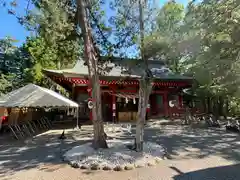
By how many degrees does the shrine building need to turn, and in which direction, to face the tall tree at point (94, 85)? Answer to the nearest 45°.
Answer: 0° — it already faces it

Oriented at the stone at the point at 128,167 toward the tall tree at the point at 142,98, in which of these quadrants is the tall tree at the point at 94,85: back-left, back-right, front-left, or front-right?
front-left

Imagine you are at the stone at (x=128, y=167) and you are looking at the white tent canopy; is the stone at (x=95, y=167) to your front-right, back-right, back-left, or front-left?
front-left

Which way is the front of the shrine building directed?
toward the camera

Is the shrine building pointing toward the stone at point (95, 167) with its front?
yes

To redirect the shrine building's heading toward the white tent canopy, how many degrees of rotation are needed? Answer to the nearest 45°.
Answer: approximately 45° to its right

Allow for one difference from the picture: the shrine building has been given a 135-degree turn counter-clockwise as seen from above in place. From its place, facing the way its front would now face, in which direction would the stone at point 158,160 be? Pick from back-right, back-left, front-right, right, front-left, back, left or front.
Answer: back-right

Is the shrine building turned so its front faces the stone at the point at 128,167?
yes

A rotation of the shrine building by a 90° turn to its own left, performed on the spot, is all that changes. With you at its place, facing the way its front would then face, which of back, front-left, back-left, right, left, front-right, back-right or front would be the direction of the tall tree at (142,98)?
right
